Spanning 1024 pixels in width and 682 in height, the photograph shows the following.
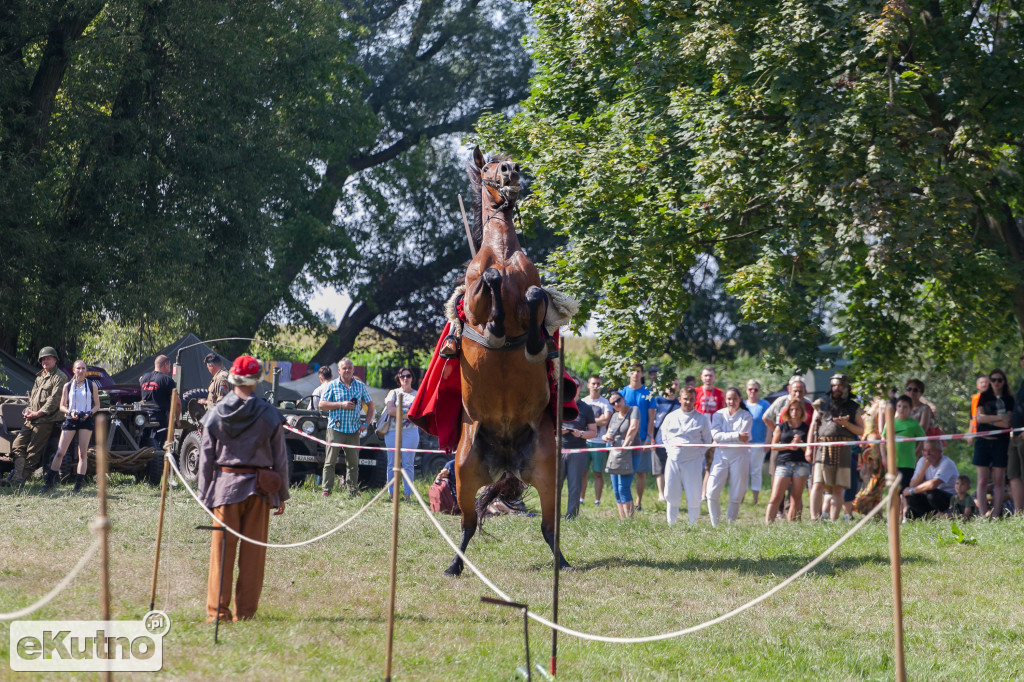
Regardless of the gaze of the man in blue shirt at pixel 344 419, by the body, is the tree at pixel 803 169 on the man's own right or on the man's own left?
on the man's own left

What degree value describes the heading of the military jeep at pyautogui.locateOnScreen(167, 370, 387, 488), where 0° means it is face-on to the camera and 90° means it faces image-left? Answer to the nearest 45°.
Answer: approximately 315°

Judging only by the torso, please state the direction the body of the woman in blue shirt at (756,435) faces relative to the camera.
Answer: toward the camera

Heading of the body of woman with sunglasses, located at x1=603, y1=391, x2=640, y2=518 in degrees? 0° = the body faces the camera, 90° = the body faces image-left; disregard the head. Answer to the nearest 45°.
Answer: approximately 45°

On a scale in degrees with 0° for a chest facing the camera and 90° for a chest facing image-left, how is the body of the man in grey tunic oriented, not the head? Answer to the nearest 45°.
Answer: approximately 180°

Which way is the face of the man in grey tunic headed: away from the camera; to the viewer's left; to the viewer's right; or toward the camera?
away from the camera

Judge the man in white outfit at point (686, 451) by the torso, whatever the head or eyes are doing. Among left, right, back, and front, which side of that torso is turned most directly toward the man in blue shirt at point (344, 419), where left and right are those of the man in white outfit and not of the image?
right

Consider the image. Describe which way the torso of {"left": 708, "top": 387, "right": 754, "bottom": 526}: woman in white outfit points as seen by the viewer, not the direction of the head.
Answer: toward the camera

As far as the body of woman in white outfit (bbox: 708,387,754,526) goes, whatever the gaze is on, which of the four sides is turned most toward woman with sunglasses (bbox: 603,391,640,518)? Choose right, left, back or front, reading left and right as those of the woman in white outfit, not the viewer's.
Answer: right

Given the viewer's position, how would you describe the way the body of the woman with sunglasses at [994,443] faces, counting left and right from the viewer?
facing the viewer

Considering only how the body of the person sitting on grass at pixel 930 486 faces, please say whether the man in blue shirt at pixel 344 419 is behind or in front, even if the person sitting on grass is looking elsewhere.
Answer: in front
